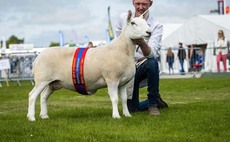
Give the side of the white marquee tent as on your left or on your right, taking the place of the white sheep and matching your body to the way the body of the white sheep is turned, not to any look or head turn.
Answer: on your left

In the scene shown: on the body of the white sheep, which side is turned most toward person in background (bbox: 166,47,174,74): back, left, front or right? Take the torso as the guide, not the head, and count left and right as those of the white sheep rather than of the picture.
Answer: left

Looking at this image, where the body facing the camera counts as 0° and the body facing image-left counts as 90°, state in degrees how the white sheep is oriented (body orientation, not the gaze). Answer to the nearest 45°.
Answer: approximately 270°

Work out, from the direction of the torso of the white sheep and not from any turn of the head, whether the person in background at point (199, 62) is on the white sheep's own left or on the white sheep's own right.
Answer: on the white sheep's own left

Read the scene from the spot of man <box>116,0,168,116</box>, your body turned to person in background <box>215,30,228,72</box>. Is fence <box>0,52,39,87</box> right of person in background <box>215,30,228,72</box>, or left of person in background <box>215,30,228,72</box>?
left

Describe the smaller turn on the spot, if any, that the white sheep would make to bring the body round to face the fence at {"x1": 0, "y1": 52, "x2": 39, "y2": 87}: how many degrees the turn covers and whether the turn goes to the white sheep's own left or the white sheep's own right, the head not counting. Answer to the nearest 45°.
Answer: approximately 90° to the white sheep's own left

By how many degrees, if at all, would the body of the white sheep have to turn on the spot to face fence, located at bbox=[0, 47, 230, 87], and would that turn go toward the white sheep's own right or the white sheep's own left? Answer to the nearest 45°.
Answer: approximately 90° to the white sheep's own left
